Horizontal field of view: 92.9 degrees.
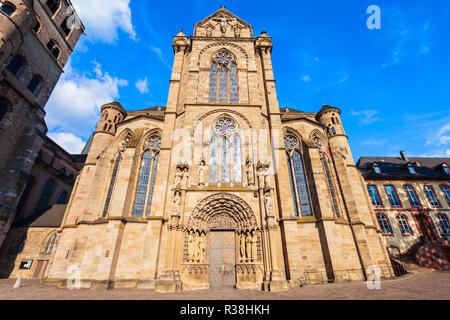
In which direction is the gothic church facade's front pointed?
toward the camera

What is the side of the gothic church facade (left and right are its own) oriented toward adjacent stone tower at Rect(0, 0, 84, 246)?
right
